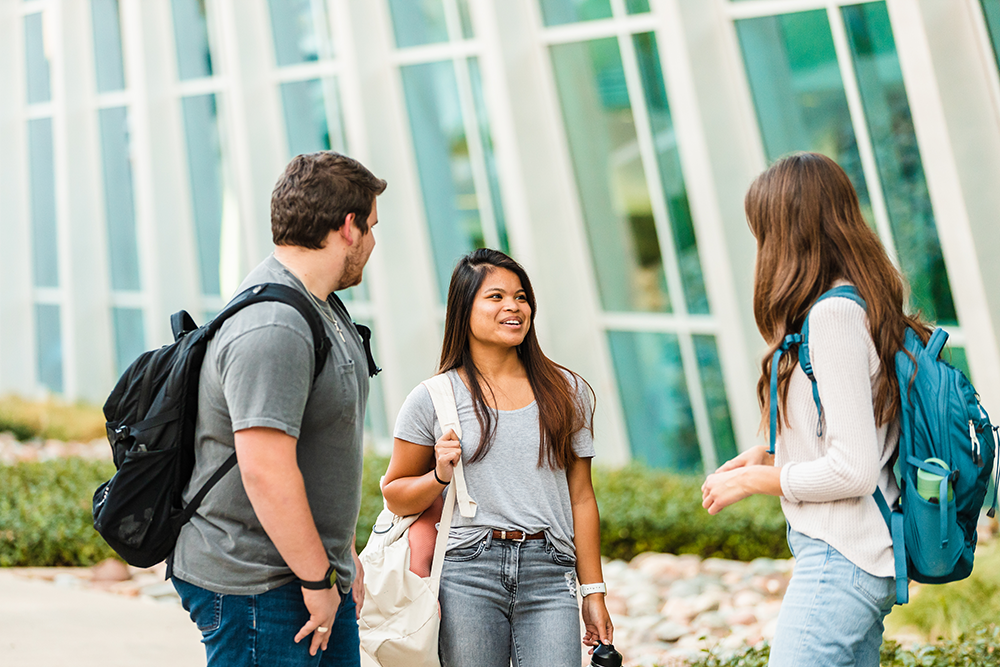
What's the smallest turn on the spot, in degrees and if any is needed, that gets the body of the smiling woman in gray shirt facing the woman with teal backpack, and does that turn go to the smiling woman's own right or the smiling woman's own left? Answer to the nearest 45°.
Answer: approximately 45° to the smiling woman's own left

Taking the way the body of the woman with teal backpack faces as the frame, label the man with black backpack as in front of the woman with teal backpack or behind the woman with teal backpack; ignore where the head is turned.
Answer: in front

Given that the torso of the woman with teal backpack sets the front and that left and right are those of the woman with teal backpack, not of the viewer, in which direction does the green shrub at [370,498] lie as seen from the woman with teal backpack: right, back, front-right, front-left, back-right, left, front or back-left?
front-right

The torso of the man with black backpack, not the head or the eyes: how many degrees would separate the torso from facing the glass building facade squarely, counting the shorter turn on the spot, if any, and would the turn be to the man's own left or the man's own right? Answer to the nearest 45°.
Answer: approximately 45° to the man's own left

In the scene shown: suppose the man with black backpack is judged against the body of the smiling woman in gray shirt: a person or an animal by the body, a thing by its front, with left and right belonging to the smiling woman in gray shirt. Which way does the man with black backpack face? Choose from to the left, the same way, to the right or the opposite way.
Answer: to the left

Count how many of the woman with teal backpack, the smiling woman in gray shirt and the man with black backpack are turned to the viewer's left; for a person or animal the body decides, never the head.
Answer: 1

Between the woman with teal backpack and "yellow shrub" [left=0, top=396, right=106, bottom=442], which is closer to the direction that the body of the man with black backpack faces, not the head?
the woman with teal backpack

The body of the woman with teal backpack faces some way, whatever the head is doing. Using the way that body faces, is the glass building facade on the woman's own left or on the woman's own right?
on the woman's own right

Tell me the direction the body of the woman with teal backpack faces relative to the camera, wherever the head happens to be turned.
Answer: to the viewer's left

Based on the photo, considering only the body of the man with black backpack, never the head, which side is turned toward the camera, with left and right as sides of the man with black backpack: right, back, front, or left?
right

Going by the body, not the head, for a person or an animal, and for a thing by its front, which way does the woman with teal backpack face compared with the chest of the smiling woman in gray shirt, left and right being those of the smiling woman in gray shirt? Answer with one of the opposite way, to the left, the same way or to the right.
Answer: to the right

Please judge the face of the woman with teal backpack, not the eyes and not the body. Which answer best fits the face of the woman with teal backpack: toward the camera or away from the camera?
away from the camera
